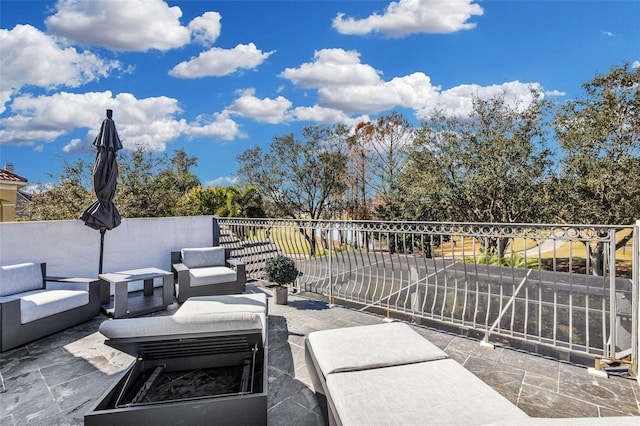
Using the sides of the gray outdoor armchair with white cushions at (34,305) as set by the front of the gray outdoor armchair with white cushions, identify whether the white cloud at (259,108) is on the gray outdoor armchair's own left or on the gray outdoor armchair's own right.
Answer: on the gray outdoor armchair's own left

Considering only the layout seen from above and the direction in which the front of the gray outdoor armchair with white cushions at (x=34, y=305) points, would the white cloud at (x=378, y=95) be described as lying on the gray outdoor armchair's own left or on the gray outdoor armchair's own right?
on the gray outdoor armchair's own left

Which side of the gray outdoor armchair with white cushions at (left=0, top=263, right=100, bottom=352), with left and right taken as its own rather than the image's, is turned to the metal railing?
front

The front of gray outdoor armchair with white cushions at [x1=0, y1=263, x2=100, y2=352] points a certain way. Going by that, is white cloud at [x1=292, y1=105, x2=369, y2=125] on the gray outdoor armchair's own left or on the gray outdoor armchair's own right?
on the gray outdoor armchair's own left

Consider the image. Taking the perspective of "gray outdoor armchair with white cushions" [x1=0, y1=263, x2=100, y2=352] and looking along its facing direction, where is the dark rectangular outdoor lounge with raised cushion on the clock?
The dark rectangular outdoor lounge with raised cushion is roughly at 1 o'clock from the gray outdoor armchair with white cushions.

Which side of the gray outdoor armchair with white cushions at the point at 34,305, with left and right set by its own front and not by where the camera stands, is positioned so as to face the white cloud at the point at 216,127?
left

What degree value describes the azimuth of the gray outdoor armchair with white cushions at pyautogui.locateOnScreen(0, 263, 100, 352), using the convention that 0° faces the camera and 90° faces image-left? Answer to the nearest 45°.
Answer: approximately 315°

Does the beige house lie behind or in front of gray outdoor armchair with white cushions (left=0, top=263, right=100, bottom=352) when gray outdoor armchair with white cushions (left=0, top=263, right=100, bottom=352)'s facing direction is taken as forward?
behind

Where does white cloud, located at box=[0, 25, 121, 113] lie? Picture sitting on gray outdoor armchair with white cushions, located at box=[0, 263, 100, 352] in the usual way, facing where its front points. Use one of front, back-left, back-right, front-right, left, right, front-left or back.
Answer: back-left
